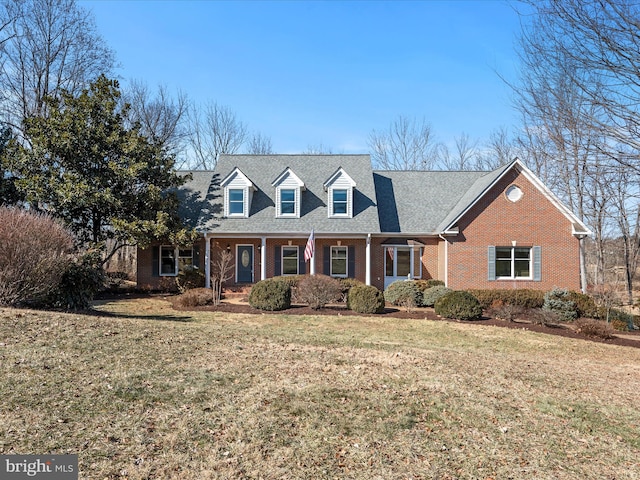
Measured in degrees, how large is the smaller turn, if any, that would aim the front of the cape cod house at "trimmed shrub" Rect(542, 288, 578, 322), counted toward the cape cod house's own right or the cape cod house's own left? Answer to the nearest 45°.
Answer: approximately 45° to the cape cod house's own left

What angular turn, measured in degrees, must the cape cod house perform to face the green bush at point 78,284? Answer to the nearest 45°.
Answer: approximately 45° to its right

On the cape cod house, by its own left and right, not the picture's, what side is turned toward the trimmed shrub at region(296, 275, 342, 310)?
front

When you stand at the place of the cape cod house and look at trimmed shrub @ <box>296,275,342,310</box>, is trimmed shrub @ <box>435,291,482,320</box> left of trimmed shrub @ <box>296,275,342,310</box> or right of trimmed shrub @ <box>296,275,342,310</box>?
left

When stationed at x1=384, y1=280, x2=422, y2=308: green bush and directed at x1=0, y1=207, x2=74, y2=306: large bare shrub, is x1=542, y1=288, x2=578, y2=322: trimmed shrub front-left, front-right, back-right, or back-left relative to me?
back-left

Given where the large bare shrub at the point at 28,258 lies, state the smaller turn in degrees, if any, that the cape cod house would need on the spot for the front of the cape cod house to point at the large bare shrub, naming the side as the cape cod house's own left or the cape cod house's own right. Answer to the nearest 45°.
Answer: approximately 45° to the cape cod house's own right

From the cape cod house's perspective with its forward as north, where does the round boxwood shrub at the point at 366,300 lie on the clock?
The round boxwood shrub is roughly at 12 o'clock from the cape cod house.

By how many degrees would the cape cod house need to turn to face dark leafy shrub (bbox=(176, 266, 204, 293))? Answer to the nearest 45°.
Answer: approximately 90° to its right

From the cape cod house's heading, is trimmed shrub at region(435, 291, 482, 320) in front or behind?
in front

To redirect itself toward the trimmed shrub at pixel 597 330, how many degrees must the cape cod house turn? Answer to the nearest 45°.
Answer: approximately 45° to its left

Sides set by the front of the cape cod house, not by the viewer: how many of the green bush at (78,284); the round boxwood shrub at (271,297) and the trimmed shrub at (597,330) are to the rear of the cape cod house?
0

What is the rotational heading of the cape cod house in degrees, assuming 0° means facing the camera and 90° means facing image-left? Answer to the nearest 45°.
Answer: approximately 0°
